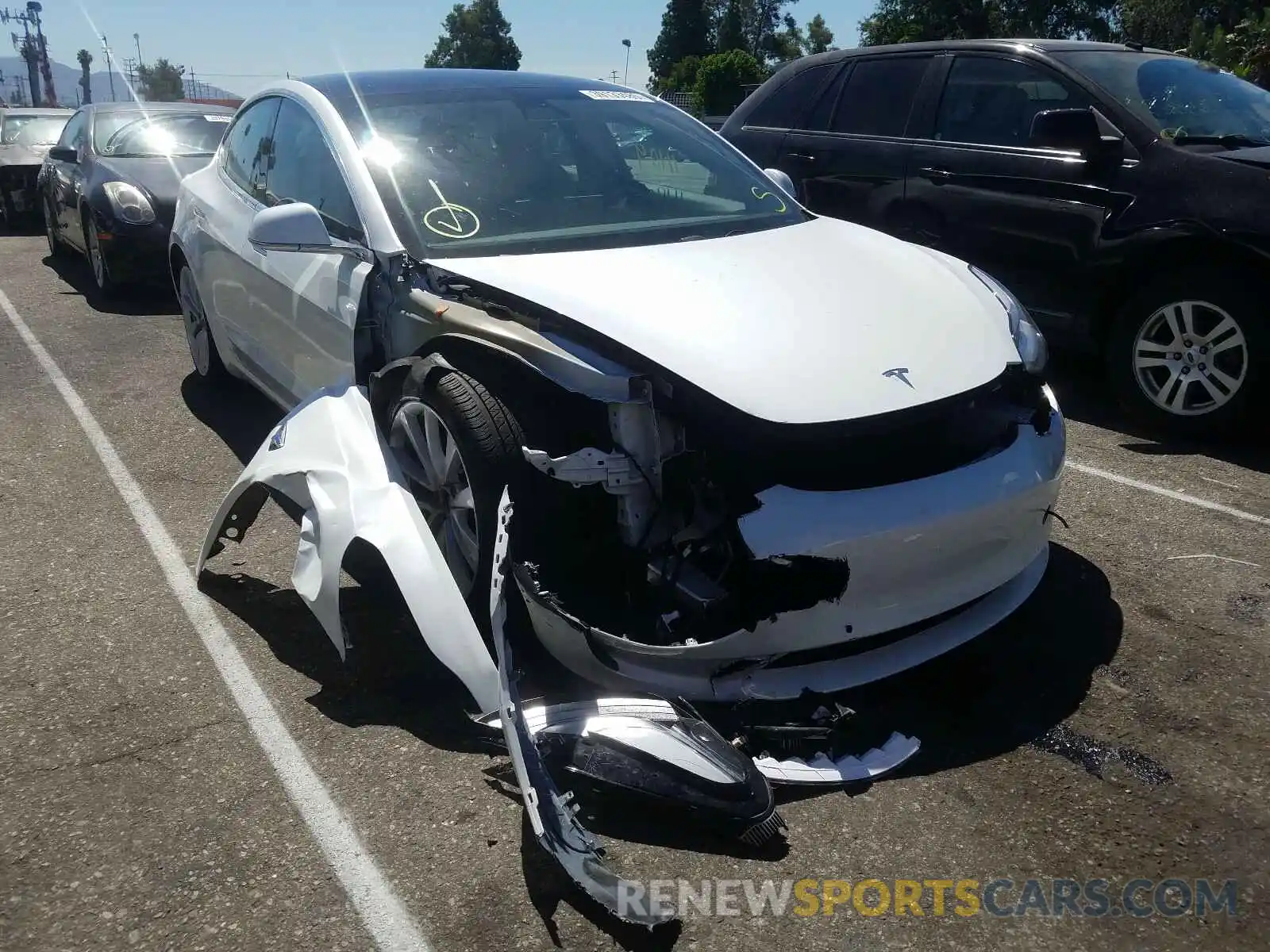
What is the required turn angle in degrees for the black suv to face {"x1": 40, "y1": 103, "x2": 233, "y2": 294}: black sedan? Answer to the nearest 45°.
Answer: approximately 135° to its right

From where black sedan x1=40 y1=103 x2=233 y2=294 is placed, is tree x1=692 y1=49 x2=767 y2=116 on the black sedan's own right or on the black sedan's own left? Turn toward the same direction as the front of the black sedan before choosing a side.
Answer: on the black sedan's own left

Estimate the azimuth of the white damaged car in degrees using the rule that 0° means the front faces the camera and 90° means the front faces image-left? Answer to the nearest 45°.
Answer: approximately 315°

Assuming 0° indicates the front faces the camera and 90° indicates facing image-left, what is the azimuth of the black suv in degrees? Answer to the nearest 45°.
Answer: approximately 315°

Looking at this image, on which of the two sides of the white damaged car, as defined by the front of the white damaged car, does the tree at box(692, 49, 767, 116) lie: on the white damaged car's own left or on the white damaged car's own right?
on the white damaged car's own left

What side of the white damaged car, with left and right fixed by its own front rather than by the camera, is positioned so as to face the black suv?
left

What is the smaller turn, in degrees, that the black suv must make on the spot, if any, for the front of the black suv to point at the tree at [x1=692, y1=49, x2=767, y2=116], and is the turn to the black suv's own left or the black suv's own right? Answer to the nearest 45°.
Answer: approximately 135° to the black suv's own left
